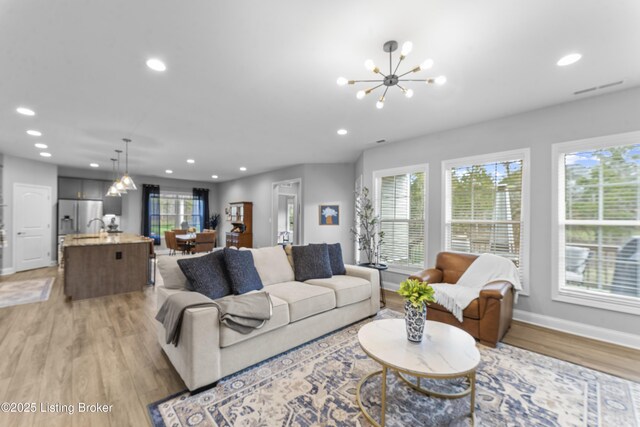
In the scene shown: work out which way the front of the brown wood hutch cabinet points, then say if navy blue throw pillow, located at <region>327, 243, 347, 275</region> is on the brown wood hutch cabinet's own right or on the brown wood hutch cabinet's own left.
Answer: on the brown wood hutch cabinet's own left

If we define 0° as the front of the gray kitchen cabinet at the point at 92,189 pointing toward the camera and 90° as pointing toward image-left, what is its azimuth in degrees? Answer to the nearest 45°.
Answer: approximately 0°

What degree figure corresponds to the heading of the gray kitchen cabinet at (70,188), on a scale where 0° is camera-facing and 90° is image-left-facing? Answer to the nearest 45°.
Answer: approximately 0°

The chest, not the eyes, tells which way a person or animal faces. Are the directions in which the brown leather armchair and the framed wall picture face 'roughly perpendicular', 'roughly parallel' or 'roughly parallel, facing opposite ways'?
roughly perpendicular

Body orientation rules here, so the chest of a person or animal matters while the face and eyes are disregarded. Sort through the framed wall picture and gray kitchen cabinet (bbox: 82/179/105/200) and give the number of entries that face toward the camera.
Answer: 2
